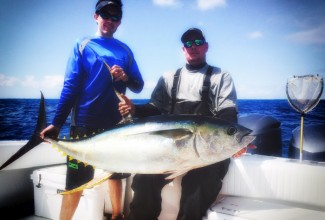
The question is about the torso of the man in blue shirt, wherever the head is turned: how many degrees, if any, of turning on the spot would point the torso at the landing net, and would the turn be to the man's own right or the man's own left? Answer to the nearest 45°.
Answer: approximately 45° to the man's own left

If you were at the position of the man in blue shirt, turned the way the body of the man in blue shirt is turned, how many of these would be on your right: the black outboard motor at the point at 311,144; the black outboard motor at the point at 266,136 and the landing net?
0

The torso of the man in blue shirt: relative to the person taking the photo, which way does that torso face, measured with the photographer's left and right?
facing the viewer and to the right of the viewer

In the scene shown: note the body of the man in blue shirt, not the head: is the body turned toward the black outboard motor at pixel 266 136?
no
